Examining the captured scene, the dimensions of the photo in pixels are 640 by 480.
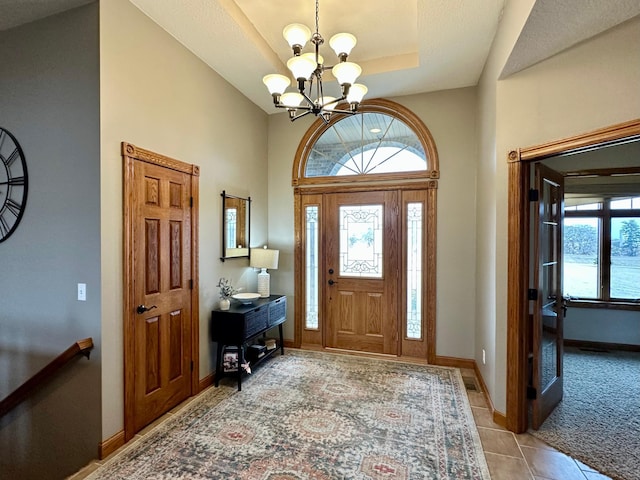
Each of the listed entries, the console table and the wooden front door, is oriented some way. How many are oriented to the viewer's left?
0

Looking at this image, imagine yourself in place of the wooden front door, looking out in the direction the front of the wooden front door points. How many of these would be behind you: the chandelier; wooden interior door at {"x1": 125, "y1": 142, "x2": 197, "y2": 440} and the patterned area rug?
0

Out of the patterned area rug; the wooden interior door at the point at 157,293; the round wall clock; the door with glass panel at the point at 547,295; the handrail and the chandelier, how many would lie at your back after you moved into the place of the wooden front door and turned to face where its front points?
0

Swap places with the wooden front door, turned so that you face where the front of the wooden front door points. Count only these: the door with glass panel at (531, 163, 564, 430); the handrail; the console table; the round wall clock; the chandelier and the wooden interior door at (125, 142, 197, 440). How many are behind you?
0

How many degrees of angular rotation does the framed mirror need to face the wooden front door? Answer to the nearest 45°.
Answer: approximately 45° to its left

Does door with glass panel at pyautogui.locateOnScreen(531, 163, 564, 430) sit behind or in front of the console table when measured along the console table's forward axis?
in front

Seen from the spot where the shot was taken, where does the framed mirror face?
facing the viewer and to the right of the viewer

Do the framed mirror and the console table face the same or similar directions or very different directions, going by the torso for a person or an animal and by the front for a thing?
same or similar directions

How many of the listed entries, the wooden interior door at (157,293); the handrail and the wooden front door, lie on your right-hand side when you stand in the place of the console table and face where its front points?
2

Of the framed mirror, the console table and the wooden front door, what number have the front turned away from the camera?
0

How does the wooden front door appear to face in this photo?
toward the camera

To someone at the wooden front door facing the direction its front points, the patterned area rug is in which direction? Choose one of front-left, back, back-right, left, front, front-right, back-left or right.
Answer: front

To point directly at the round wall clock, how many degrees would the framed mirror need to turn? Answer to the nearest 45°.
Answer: approximately 90° to its right

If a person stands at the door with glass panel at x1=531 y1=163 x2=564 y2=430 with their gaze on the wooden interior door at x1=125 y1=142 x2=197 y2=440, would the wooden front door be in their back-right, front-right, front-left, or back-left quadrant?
front-right

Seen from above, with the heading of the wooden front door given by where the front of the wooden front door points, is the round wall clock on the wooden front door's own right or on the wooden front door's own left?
on the wooden front door's own right
